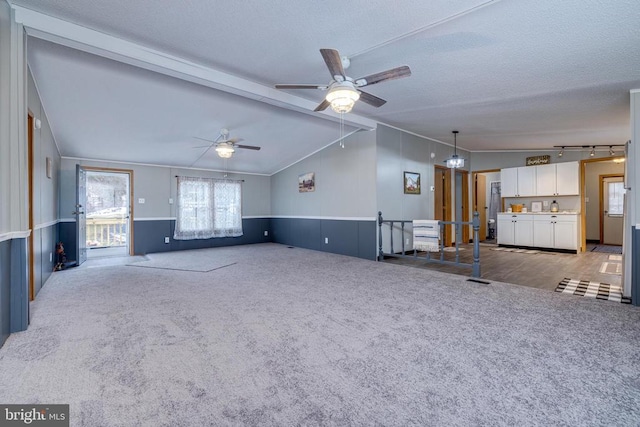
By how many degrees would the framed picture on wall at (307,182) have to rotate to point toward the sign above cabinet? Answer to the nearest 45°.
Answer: approximately 135° to its left

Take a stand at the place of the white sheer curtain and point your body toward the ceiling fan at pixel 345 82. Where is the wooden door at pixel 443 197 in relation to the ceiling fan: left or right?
left

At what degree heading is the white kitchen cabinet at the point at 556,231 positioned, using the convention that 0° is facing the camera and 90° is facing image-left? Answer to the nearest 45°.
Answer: approximately 45°

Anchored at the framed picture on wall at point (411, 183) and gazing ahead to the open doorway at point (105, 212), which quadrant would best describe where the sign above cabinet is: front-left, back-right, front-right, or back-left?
back-right

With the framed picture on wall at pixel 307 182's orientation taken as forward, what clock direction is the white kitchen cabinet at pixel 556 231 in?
The white kitchen cabinet is roughly at 8 o'clock from the framed picture on wall.

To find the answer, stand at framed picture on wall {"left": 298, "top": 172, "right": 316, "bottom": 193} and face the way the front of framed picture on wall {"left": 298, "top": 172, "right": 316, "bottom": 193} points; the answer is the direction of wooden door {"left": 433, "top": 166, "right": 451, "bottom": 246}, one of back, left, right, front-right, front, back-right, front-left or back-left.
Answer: back-left

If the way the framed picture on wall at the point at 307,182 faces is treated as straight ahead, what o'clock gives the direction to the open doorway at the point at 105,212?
The open doorway is roughly at 2 o'clock from the framed picture on wall.

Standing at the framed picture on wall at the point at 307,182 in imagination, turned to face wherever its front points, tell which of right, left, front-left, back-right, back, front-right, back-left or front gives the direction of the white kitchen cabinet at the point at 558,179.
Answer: back-left

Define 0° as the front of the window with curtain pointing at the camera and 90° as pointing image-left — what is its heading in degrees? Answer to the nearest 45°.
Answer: approximately 315°

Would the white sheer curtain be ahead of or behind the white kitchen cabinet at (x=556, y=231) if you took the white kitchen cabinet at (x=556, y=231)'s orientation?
ahead

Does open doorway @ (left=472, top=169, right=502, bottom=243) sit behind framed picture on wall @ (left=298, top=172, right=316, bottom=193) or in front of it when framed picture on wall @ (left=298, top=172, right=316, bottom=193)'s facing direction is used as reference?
behind
